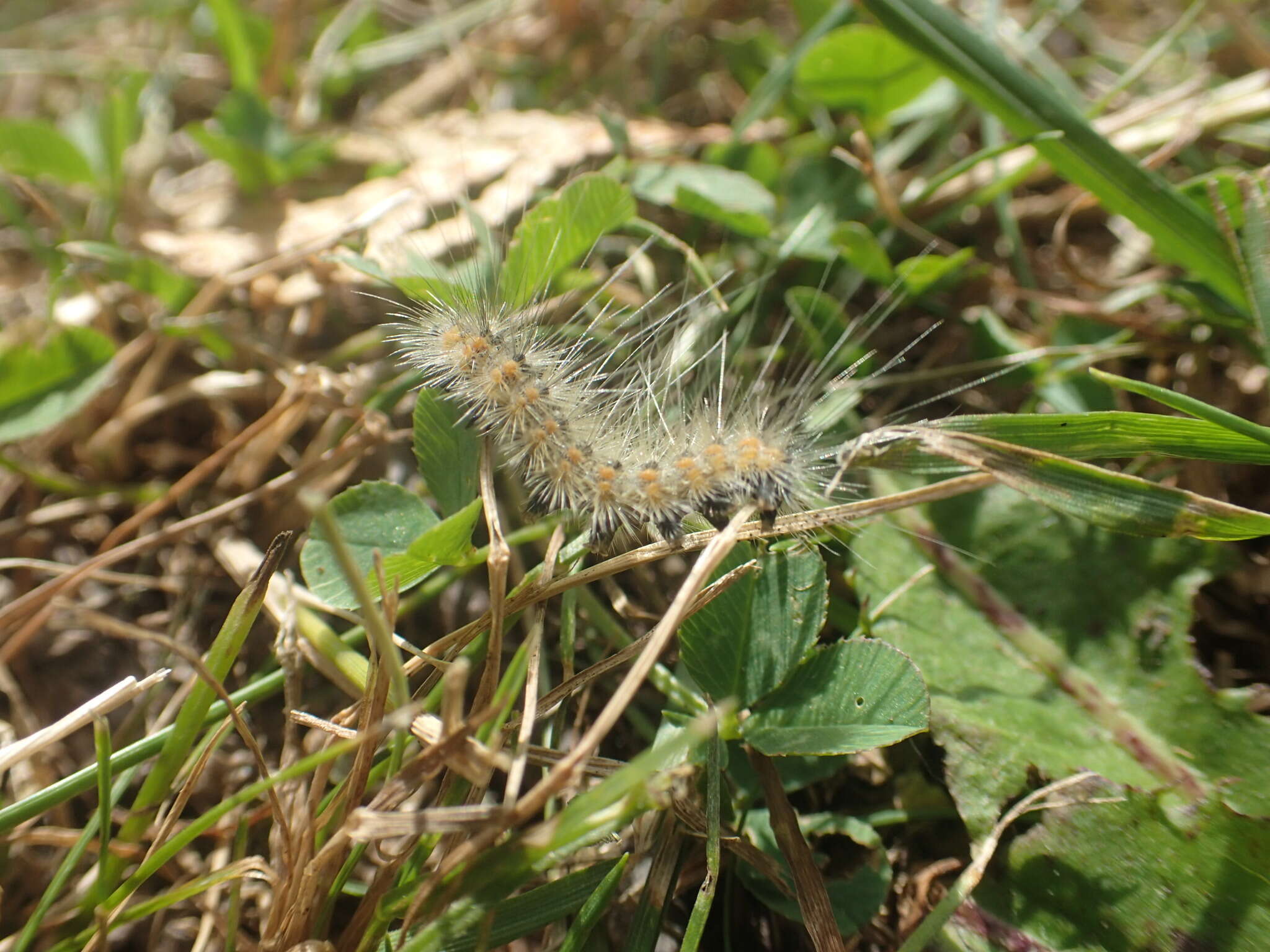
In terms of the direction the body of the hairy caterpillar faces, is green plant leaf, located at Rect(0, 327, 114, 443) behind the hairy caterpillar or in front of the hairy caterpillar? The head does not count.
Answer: in front

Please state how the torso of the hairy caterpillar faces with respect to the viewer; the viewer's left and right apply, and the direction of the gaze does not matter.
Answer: facing to the left of the viewer

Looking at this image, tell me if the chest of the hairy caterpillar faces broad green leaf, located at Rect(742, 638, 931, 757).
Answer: no

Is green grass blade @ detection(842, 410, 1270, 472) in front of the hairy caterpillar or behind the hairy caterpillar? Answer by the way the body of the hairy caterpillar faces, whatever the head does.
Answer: behind

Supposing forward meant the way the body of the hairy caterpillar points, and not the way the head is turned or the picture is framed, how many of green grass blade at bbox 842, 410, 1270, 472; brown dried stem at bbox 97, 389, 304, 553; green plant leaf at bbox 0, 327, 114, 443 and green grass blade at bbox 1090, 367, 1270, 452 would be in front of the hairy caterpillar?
2

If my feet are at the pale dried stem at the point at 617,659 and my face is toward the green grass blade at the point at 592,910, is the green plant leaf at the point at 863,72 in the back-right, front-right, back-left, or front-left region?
back-left
